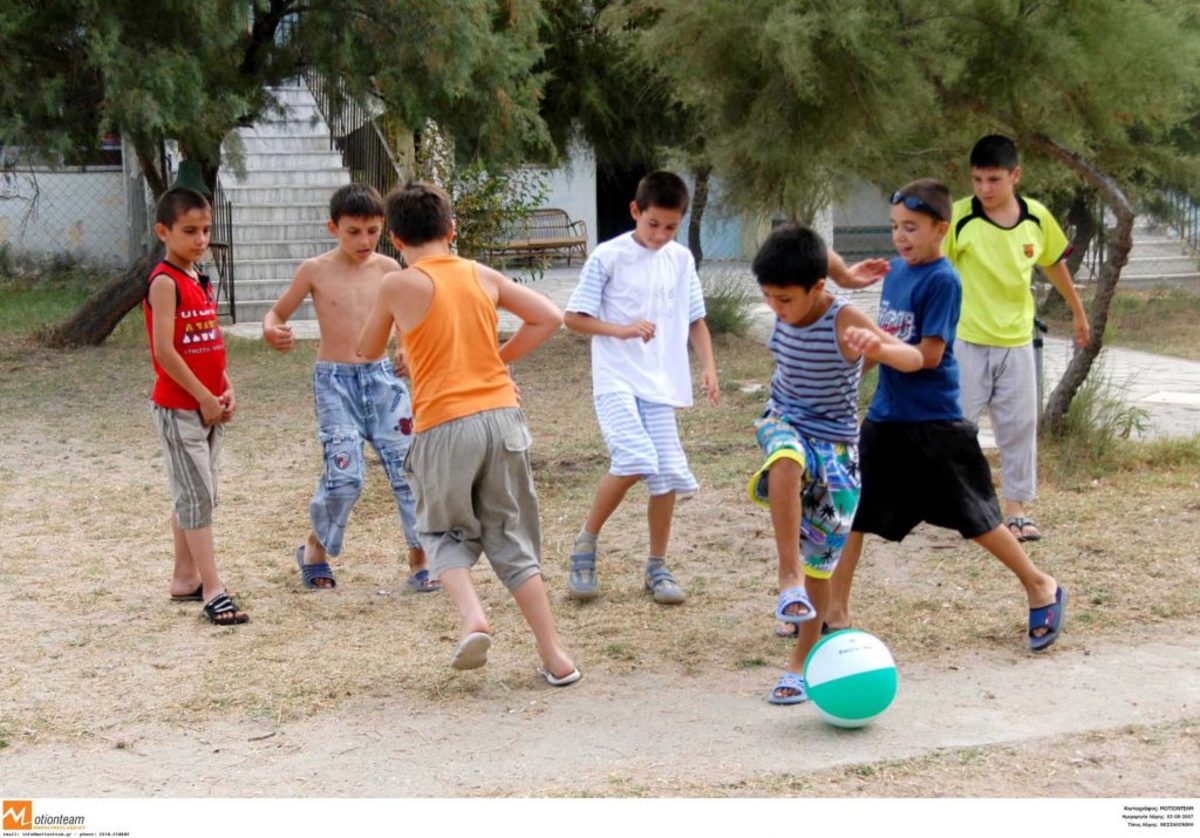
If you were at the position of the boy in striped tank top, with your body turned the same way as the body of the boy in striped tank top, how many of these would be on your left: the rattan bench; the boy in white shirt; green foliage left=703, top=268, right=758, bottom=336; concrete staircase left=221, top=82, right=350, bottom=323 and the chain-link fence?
0

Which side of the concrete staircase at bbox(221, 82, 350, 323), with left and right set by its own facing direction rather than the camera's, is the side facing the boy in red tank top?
front

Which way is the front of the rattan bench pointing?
toward the camera

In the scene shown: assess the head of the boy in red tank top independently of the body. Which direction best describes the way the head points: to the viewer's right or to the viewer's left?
to the viewer's right

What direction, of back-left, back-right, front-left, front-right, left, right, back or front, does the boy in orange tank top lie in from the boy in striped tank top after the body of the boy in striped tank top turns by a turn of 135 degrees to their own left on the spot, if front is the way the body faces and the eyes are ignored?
back

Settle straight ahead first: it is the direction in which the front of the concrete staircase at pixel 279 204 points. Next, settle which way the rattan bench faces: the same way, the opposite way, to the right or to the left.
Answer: the same way

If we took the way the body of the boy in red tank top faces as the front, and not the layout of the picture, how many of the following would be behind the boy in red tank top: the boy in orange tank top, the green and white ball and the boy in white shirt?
0

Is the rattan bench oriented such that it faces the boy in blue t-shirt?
yes

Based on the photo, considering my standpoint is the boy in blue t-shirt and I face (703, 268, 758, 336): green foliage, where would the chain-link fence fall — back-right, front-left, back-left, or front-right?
front-left

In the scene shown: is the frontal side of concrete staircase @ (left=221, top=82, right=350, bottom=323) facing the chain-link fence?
no

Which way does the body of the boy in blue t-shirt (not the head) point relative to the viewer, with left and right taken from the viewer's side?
facing the viewer and to the left of the viewer

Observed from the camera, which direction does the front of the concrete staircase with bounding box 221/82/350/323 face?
facing the viewer

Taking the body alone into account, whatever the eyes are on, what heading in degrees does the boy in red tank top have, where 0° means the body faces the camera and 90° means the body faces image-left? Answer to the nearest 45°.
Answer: approximately 315°

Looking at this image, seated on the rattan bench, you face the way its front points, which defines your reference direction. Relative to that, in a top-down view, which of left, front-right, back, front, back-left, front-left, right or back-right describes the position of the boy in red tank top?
front

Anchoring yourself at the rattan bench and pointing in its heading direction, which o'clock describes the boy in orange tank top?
The boy in orange tank top is roughly at 12 o'clock from the rattan bench.

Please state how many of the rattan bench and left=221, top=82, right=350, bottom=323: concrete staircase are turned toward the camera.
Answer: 2

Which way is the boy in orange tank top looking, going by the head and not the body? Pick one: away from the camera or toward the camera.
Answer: away from the camera
